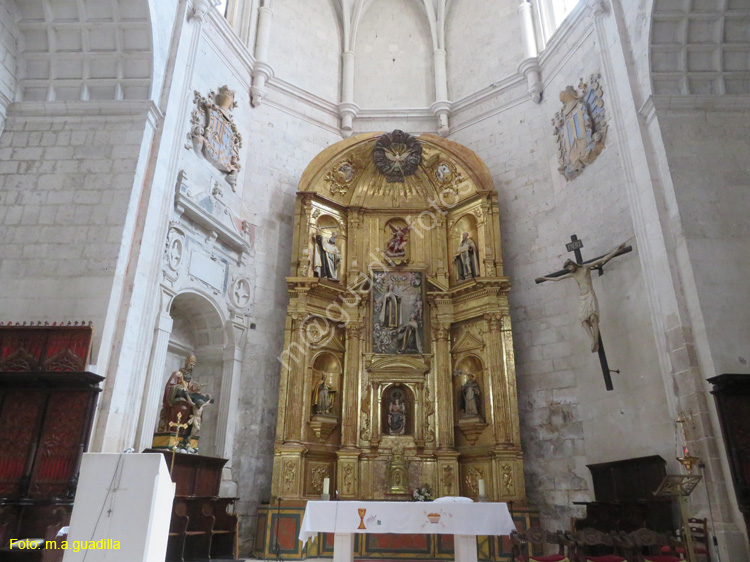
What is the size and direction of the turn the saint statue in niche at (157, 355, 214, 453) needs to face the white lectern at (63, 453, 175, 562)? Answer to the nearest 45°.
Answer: approximately 45° to its right

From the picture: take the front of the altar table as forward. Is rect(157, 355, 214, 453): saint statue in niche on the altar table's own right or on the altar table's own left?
on the altar table's own right

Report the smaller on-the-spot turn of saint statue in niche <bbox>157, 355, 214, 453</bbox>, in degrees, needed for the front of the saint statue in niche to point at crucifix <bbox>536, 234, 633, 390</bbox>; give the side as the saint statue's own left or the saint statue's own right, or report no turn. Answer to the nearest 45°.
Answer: approximately 45° to the saint statue's own left

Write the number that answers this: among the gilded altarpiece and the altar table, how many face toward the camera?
2

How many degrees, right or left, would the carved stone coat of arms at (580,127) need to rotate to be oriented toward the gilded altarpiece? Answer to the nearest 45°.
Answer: approximately 45° to its right

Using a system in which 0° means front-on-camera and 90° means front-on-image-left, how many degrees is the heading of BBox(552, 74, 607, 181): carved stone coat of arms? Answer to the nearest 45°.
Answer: approximately 45°

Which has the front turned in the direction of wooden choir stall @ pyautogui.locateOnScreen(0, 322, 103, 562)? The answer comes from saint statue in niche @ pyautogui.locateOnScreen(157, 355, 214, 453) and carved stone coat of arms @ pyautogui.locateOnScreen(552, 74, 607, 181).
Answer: the carved stone coat of arms

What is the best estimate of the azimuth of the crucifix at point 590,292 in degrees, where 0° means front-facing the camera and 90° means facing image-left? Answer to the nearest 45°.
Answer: approximately 45°

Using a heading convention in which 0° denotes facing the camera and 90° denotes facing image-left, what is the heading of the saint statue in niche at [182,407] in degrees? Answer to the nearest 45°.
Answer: approximately 315°
